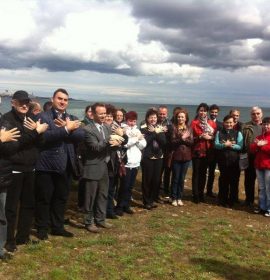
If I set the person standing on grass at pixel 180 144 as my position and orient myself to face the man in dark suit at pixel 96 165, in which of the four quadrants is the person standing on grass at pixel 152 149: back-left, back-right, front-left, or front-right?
front-right

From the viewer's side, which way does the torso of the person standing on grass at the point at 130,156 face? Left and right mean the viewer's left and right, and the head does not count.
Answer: facing the viewer

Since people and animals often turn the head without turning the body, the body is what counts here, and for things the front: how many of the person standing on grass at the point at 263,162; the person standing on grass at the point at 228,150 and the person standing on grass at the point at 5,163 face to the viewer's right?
1

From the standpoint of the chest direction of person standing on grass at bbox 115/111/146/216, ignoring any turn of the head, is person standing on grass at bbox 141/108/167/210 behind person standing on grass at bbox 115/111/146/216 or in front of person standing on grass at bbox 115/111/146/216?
behind

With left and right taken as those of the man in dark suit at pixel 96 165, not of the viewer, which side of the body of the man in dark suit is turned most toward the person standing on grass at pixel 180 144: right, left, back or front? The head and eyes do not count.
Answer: left

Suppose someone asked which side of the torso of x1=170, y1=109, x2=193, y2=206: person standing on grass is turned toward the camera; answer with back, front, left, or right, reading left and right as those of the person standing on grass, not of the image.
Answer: front

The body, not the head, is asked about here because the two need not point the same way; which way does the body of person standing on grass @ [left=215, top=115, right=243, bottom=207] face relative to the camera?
toward the camera

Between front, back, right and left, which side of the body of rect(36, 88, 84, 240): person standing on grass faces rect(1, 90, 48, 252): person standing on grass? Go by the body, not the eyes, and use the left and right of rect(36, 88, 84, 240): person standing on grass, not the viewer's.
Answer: right

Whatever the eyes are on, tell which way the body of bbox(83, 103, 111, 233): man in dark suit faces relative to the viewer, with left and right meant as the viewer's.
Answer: facing the viewer and to the right of the viewer

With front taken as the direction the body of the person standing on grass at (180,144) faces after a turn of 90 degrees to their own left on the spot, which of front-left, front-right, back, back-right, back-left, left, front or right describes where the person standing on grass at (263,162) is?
front

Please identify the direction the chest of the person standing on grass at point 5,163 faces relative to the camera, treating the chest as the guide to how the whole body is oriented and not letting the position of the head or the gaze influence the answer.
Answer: to the viewer's right
